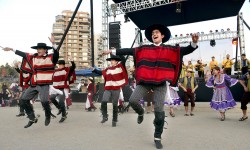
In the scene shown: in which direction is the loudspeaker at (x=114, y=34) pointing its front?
toward the camera

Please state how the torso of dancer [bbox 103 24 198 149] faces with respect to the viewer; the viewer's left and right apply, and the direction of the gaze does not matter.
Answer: facing the viewer

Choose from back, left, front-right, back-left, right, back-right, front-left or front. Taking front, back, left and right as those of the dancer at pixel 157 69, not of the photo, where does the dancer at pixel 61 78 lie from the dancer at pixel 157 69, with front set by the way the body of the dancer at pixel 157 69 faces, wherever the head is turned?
back-right

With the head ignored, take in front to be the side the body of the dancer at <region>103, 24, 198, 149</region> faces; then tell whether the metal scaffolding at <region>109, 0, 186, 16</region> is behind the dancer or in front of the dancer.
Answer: behind

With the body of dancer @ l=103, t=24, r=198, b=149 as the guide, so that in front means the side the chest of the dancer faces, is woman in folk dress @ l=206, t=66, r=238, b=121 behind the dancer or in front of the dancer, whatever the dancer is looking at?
behind

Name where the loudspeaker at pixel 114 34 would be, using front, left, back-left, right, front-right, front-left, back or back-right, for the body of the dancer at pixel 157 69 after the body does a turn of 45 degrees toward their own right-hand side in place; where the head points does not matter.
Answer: back-right

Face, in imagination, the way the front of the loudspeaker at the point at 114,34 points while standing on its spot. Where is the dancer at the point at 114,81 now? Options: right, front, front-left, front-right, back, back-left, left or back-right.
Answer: front

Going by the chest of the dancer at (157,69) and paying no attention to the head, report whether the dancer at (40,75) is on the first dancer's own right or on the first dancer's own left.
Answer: on the first dancer's own right

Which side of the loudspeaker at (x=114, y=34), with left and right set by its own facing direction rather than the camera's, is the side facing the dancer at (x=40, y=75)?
front

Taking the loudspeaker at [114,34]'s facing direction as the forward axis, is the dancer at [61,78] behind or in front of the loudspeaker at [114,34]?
in front
